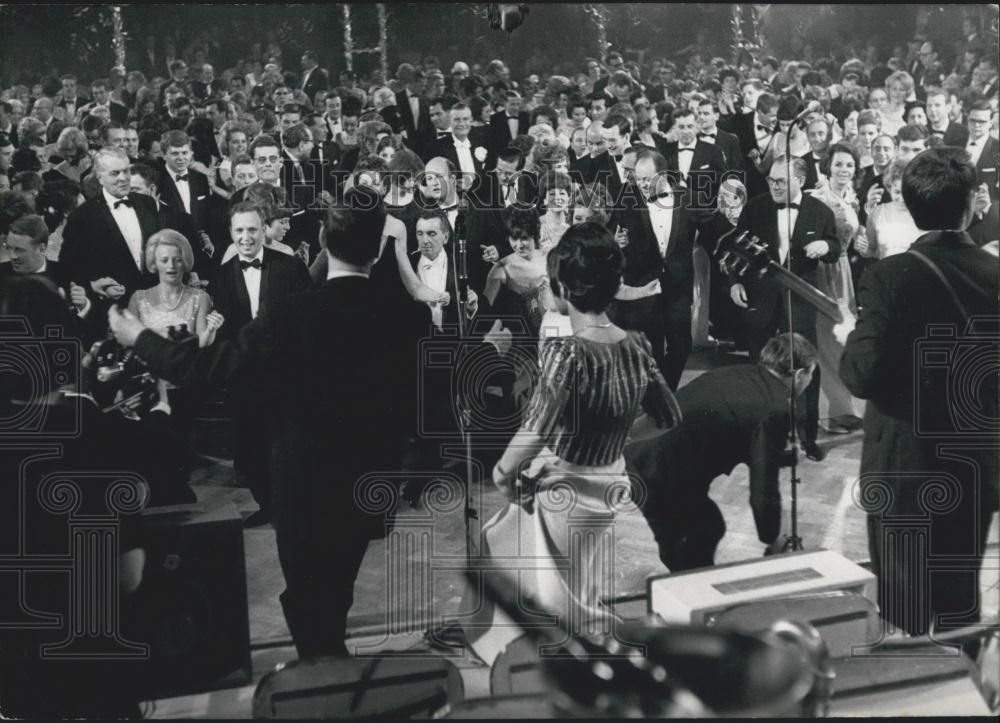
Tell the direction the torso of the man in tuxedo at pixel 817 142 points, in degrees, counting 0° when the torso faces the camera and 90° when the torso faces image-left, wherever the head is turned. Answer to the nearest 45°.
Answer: approximately 0°

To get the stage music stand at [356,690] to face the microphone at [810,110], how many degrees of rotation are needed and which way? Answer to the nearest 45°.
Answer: approximately 135° to its left

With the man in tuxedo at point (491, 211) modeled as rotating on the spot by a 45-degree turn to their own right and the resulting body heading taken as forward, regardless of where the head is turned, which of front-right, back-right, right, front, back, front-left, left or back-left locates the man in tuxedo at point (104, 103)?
right

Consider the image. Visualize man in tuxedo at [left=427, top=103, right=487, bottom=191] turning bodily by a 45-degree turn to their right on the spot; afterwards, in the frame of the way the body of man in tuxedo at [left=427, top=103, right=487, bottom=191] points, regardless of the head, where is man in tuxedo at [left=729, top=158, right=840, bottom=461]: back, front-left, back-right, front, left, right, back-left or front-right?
back-left

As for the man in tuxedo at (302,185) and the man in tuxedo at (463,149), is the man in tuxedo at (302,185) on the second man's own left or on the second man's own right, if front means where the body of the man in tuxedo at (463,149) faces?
on the second man's own right
